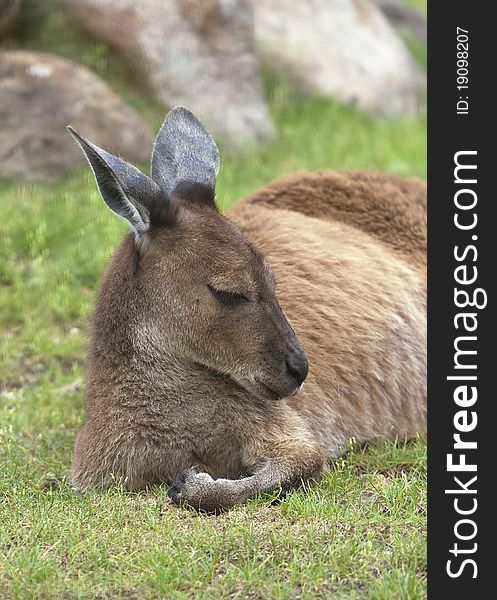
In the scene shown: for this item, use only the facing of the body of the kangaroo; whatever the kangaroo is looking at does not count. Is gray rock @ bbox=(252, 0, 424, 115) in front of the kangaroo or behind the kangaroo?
behind

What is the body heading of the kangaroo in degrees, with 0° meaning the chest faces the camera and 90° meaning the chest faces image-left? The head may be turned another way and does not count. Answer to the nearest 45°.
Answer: approximately 45°

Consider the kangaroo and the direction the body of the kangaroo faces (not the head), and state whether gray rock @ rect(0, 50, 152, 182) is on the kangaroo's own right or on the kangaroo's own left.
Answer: on the kangaroo's own right

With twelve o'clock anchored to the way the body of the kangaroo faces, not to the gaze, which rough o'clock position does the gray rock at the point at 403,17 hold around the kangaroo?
The gray rock is roughly at 5 o'clock from the kangaroo.
